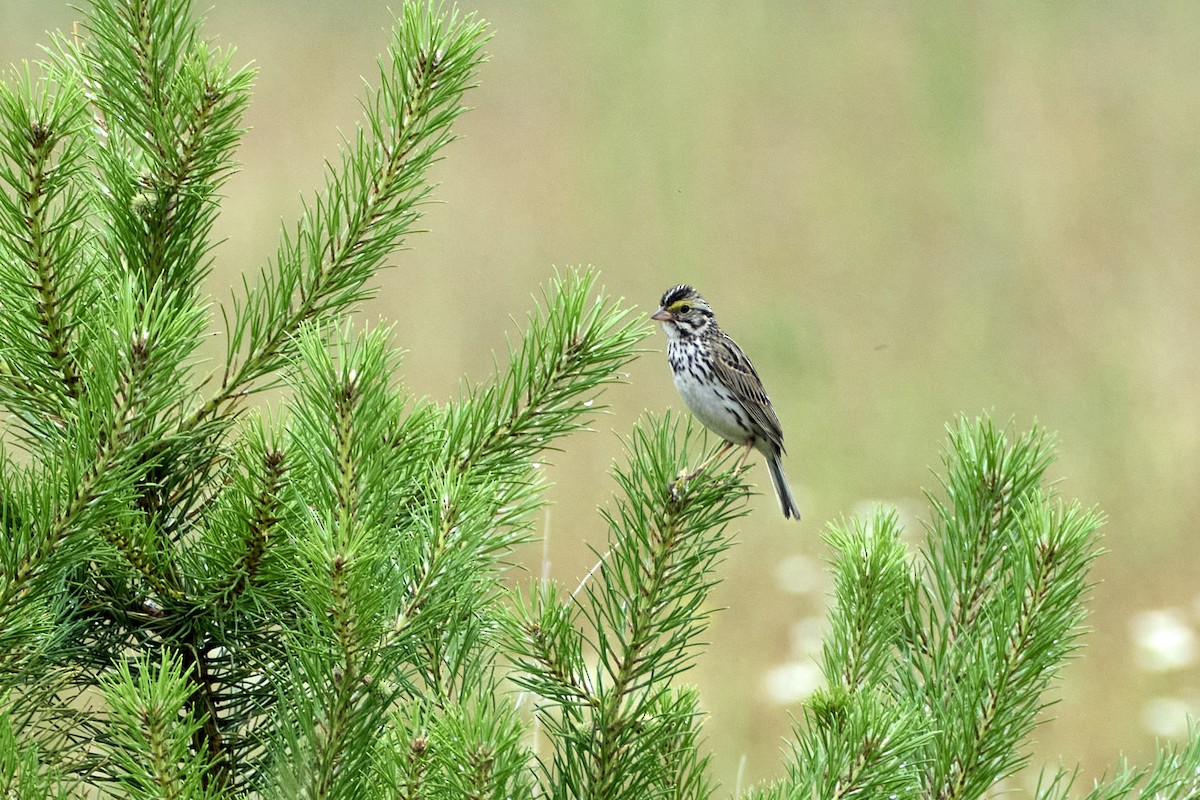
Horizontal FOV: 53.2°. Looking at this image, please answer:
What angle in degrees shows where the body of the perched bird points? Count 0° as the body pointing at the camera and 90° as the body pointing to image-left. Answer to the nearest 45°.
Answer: approximately 45°
